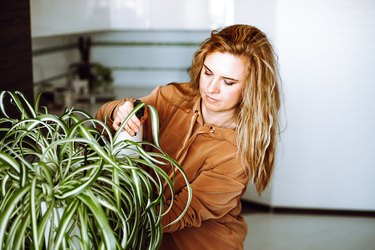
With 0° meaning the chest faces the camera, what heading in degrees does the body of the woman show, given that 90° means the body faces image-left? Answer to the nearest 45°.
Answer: approximately 45°
